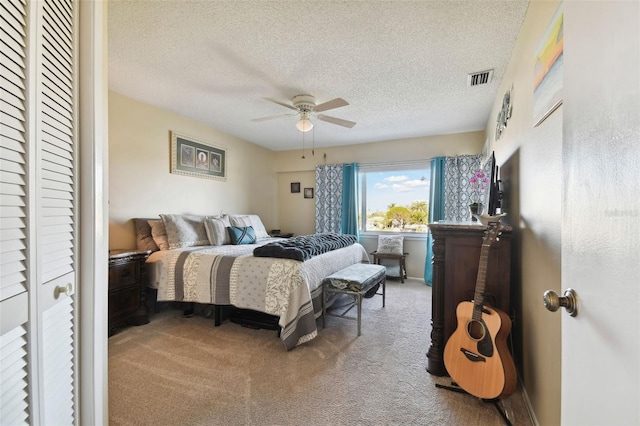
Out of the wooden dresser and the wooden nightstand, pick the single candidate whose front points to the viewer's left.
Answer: the wooden dresser

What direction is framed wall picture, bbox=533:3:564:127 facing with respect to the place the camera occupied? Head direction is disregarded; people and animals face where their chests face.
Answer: facing to the left of the viewer

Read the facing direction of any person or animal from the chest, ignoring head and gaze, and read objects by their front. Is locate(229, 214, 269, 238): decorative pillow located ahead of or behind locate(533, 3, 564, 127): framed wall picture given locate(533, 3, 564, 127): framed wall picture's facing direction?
ahead

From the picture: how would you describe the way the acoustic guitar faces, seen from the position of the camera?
facing the viewer and to the left of the viewer

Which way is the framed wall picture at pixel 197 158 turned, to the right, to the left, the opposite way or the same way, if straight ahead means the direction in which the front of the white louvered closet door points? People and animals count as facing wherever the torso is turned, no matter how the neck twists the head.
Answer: the same way

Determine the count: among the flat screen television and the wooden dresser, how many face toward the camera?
0

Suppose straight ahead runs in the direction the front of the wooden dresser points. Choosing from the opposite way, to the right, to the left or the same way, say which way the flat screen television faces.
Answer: the same way

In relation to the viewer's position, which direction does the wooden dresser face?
facing to the left of the viewer

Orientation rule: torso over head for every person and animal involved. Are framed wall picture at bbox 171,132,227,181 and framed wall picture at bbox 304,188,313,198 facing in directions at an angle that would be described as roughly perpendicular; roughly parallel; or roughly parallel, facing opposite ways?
roughly perpendicular

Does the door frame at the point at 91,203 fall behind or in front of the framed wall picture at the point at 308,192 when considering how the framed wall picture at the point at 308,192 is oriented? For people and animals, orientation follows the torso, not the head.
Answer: in front

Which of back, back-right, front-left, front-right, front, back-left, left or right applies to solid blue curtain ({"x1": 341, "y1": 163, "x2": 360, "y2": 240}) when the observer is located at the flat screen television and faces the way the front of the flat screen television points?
front-right

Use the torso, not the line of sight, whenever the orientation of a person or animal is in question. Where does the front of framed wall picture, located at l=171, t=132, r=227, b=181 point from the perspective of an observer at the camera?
facing the viewer and to the right of the viewer

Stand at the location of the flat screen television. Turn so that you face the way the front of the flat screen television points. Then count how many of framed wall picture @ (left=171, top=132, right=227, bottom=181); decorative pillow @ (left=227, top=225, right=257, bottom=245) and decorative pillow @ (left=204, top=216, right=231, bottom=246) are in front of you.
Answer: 3

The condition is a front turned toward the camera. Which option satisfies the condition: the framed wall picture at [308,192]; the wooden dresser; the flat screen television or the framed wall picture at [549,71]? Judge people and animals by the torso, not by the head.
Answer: the framed wall picture at [308,192]

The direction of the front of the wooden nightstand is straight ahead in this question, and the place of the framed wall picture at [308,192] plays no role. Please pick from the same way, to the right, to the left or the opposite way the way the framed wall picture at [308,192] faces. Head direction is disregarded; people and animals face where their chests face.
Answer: to the right

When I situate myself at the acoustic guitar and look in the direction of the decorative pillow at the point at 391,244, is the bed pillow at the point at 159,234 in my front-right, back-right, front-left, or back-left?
front-left

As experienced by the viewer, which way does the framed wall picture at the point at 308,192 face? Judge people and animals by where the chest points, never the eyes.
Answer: facing the viewer

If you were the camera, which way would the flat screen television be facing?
facing to the left of the viewer
